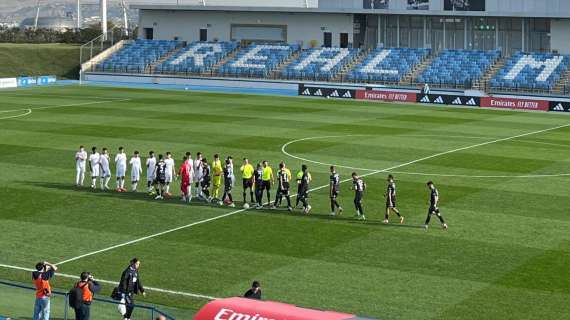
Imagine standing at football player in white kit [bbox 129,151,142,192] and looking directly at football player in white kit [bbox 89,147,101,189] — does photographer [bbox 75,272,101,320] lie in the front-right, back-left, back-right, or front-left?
back-left

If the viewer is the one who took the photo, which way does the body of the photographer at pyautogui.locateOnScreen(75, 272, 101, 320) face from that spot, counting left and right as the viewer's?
facing away from the viewer and to the right of the viewer

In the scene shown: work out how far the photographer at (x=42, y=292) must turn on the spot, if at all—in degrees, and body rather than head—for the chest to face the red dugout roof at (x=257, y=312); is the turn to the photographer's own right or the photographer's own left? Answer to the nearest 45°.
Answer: approximately 90° to the photographer's own right

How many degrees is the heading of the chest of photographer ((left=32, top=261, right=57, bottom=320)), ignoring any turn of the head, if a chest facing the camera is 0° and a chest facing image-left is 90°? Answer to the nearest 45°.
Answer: approximately 225°

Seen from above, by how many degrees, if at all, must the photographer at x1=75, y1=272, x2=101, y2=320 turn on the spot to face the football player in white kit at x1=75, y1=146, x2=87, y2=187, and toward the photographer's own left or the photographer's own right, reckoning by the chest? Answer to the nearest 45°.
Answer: approximately 45° to the photographer's own left

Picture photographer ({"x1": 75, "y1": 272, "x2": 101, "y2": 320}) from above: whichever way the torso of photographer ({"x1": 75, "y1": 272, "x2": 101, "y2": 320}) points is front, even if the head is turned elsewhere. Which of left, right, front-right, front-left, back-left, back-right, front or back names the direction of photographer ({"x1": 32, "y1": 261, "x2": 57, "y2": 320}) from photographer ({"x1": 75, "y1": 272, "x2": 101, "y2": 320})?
left
